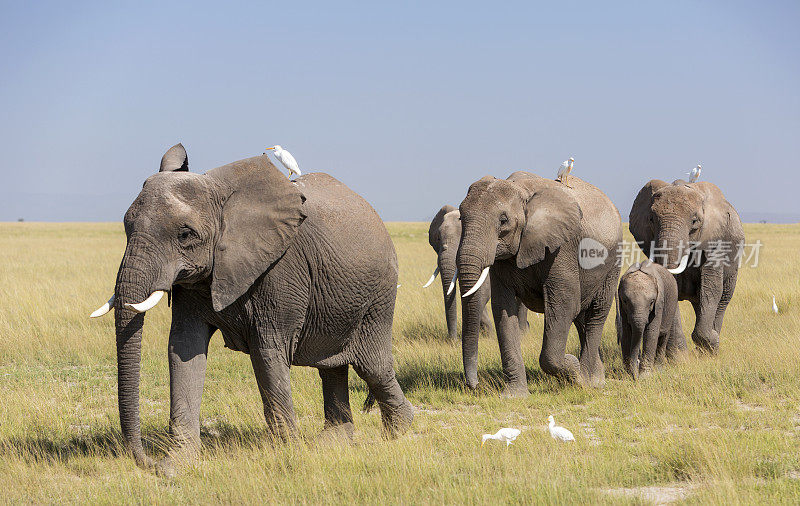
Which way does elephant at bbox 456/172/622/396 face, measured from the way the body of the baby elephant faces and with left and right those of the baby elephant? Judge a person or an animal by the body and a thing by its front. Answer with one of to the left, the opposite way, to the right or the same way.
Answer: the same way

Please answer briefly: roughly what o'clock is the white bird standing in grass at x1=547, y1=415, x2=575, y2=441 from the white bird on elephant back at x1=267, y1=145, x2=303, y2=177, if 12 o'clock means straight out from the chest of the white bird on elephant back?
The white bird standing in grass is roughly at 6 o'clock from the white bird on elephant back.

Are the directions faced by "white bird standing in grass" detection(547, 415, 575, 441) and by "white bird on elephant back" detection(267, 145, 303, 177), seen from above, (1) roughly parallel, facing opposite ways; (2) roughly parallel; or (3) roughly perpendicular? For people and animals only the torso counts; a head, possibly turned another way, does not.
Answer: roughly parallel

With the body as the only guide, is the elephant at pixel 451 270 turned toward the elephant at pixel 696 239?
no

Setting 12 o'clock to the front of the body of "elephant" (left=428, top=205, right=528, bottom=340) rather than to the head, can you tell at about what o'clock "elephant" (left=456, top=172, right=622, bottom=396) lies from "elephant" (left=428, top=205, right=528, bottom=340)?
"elephant" (left=456, top=172, right=622, bottom=396) is roughly at 10 o'clock from "elephant" (left=428, top=205, right=528, bottom=340).

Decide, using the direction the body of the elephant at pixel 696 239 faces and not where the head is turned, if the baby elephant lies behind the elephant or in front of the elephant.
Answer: in front

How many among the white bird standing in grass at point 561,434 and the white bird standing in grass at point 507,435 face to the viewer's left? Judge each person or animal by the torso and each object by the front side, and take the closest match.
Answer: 2

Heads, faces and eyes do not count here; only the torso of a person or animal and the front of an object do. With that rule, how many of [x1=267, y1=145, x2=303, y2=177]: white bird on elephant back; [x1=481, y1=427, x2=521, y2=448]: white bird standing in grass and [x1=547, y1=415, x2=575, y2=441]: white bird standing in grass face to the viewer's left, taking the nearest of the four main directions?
3

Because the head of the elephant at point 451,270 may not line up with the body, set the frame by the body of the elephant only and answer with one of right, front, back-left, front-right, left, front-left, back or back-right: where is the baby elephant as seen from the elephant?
left

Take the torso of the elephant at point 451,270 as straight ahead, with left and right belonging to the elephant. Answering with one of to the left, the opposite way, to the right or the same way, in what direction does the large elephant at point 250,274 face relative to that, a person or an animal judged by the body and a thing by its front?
the same way

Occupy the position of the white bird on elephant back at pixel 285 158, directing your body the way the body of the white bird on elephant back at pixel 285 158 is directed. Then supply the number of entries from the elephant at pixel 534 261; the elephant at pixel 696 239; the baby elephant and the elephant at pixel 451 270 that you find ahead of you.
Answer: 0

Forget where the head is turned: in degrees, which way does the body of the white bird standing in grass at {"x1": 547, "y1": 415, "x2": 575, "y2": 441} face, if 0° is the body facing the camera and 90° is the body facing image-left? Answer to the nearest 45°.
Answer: approximately 90°

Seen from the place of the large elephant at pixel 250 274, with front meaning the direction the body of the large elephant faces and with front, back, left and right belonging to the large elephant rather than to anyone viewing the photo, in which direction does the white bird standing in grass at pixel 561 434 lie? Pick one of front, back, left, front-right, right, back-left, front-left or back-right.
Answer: back-left

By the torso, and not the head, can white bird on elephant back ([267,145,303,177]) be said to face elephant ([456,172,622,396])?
no

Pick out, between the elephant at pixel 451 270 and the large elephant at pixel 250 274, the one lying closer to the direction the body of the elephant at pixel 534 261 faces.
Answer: the large elephant

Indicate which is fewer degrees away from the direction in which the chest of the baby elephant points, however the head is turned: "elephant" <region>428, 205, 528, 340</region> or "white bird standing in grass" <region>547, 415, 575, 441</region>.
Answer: the white bird standing in grass

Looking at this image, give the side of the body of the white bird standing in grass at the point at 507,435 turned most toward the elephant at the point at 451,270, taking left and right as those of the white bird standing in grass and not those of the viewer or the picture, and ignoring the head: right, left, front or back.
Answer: right
